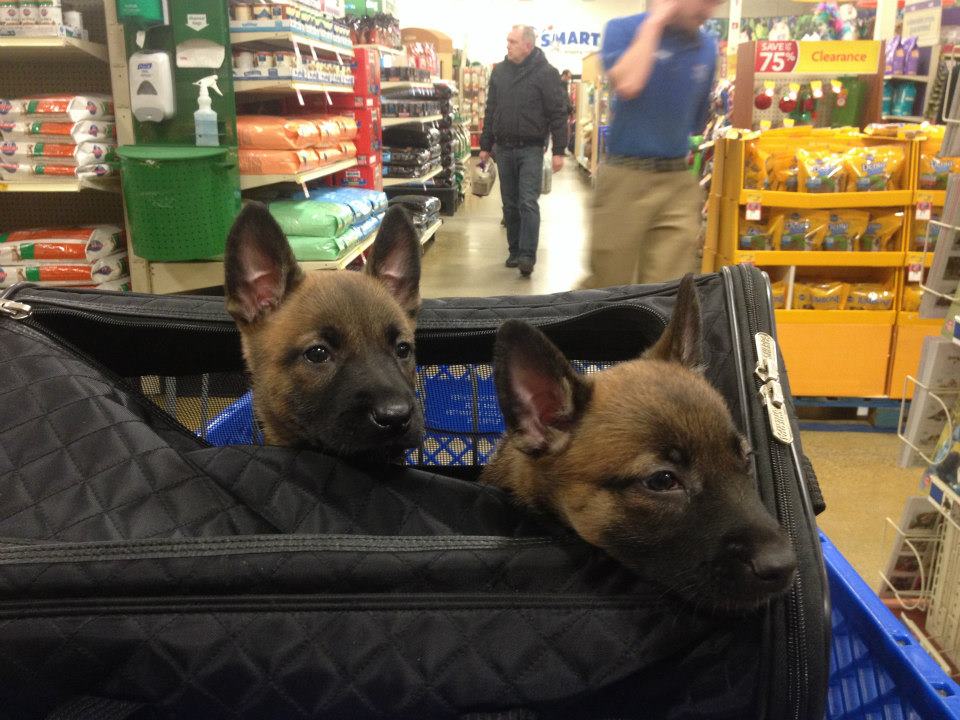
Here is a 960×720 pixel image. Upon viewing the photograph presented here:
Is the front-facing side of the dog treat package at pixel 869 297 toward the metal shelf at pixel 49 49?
no

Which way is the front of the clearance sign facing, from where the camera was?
facing the viewer

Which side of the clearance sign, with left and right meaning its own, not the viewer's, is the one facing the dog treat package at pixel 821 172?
front

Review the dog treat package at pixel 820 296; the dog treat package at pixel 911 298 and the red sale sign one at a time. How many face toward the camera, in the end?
3

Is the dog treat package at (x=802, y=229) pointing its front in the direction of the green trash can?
no

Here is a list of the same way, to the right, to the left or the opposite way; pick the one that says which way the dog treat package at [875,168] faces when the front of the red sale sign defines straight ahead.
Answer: the same way

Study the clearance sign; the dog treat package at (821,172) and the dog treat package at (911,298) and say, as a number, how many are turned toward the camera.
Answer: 3

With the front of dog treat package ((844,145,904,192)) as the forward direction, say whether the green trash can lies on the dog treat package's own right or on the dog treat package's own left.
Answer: on the dog treat package's own right

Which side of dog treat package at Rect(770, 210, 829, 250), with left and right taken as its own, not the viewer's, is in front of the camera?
front

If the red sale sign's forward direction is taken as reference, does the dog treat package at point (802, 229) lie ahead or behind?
ahead

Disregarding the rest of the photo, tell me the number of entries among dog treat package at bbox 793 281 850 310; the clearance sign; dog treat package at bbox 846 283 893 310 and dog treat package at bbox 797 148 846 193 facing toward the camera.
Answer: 4

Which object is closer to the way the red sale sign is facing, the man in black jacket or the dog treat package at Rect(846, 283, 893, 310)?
the dog treat package
